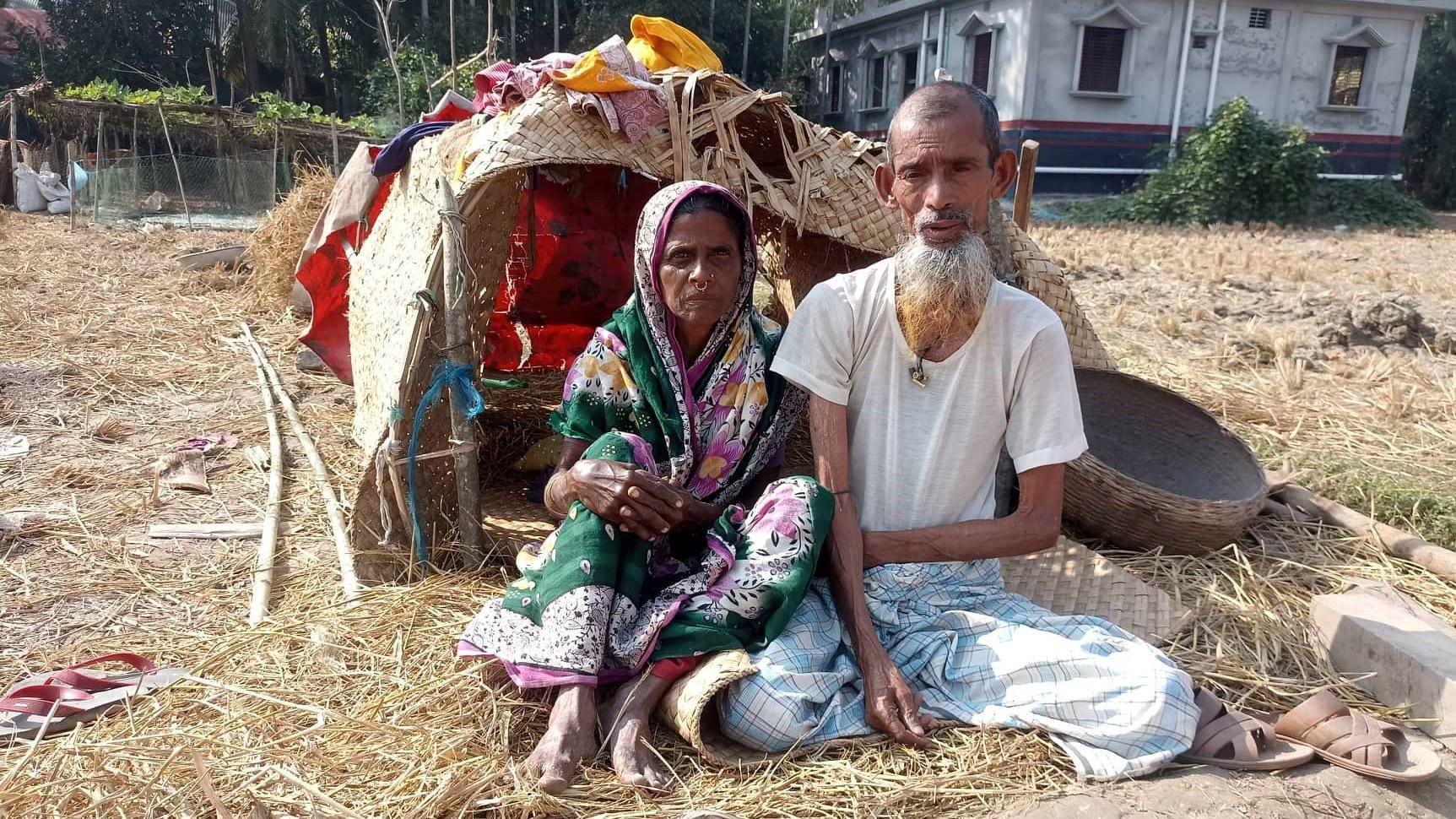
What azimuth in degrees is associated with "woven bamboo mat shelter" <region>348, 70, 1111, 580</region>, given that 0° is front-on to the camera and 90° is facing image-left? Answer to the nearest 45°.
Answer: approximately 0°

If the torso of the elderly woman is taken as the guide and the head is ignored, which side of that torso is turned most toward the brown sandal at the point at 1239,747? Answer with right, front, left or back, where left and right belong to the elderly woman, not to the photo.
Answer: left

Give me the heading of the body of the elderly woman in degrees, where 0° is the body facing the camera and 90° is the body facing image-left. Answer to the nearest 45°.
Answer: approximately 0°

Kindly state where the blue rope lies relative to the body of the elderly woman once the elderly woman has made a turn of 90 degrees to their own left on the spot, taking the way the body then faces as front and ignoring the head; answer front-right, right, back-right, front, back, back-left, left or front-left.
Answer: back-left

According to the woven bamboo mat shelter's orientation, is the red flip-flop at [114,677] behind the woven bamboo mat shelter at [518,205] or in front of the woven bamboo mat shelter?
in front

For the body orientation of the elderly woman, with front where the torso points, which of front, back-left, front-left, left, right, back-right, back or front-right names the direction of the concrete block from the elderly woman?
left

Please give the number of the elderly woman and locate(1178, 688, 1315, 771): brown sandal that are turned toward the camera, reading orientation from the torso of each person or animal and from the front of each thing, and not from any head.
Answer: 1

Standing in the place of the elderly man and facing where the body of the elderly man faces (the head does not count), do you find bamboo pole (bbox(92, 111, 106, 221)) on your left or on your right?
on your right
